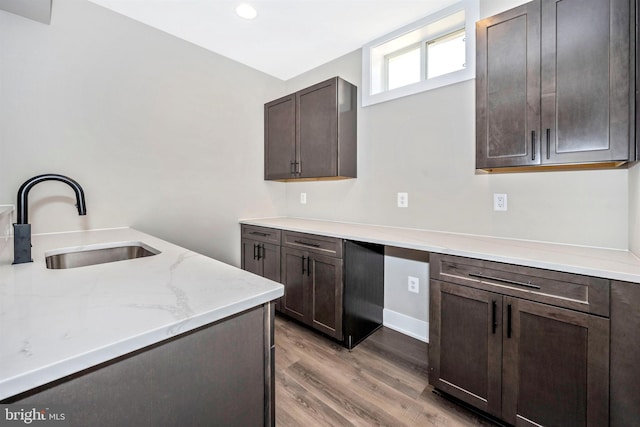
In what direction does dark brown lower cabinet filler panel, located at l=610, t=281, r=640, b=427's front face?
toward the camera

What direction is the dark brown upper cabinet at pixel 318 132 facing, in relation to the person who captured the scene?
facing the viewer and to the left of the viewer

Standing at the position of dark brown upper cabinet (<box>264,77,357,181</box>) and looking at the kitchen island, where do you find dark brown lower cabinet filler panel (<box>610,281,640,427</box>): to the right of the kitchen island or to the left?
left

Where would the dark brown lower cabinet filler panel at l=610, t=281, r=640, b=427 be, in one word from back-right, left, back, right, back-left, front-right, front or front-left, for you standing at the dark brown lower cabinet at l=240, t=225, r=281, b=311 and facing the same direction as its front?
left

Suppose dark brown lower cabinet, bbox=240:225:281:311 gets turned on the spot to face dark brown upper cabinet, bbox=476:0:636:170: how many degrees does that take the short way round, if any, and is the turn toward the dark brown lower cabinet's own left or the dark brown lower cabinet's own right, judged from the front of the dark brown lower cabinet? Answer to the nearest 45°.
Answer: approximately 90° to the dark brown lower cabinet's own left

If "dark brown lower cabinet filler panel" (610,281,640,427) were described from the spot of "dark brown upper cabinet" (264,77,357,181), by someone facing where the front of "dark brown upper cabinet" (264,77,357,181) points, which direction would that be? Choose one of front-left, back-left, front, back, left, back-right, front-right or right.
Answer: left

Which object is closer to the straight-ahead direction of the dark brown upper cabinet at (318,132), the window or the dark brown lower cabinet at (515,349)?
the dark brown lower cabinet

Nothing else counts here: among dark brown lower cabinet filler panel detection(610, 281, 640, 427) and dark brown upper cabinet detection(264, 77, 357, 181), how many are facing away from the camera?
0

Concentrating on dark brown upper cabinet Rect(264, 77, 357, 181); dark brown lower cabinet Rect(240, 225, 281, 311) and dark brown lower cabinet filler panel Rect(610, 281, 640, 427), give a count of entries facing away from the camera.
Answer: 0

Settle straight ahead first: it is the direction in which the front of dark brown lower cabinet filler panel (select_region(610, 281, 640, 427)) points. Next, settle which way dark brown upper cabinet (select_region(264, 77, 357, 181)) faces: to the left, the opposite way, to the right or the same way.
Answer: the same way

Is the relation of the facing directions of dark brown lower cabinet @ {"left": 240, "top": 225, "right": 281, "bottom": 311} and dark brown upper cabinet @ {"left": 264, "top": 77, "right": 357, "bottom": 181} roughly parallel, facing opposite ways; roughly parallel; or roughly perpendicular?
roughly parallel
